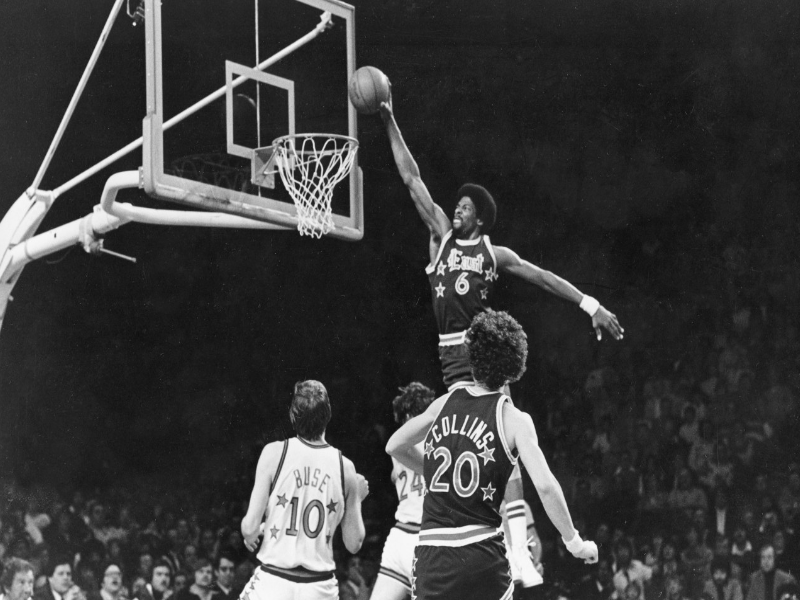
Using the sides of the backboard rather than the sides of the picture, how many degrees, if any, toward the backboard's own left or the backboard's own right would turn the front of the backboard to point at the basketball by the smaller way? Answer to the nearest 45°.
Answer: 0° — it already faces it

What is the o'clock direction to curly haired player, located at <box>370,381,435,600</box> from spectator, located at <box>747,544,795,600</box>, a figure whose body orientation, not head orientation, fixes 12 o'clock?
The curly haired player is roughly at 1 o'clock from the spectator.

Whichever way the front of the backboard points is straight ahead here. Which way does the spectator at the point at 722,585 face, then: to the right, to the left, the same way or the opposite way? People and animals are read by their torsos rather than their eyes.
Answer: to the right

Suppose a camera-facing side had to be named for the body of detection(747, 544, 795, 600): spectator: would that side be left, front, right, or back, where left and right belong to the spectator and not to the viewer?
front

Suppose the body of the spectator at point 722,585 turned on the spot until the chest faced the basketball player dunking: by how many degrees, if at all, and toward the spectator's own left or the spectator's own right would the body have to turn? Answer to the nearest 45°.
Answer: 0° — they already face them

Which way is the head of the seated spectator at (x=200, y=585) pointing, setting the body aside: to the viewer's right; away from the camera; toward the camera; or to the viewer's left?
toward the camera

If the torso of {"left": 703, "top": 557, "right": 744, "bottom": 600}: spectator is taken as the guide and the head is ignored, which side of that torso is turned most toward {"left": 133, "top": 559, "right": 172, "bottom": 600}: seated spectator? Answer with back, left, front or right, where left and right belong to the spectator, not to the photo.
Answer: right

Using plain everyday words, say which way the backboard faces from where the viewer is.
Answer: facing the viewer and to the right of the viewer

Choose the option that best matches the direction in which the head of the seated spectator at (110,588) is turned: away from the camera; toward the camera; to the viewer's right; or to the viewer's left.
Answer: toward the camera

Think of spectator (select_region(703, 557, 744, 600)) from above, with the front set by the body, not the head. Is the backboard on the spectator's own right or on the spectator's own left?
on the spectator's own right

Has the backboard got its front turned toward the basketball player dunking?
yes

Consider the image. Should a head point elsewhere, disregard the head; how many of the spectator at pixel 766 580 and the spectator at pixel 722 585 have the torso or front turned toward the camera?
2

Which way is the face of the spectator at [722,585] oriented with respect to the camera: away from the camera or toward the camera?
toward the camera

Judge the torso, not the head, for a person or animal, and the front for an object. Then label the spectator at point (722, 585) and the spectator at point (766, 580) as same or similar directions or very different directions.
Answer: same or similar directions

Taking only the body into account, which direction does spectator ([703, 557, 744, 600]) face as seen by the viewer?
toward the camera
